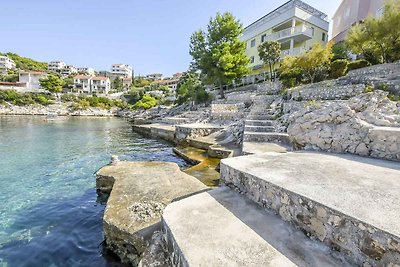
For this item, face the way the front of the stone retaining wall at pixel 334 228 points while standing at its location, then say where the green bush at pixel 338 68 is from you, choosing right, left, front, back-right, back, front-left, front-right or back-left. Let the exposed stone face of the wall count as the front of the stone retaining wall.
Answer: back-right

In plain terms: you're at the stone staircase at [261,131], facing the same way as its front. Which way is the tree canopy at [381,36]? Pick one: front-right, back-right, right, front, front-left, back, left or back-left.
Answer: back-left

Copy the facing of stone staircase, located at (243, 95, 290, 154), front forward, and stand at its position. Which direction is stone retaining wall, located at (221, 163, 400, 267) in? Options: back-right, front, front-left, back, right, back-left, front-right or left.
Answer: front

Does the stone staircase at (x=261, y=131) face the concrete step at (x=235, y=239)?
yes

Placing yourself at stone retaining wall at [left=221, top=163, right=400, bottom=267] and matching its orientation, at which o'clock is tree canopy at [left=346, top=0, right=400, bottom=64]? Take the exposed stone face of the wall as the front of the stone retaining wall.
The tree canopy is roughly at 5 o'clock from the stone retaining wall.

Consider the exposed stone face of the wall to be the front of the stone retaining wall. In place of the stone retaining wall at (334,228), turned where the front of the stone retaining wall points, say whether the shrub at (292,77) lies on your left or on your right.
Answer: on your right

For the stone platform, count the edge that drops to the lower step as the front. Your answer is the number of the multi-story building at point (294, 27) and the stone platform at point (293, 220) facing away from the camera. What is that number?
0

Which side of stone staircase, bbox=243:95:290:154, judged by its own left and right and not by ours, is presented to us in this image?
front

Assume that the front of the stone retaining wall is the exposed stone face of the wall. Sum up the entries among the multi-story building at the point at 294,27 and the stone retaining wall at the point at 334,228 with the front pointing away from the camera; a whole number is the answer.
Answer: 0

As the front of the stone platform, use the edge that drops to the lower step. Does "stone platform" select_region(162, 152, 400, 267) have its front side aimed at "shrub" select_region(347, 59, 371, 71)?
no

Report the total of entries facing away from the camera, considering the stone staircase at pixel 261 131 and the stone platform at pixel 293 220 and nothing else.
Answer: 0

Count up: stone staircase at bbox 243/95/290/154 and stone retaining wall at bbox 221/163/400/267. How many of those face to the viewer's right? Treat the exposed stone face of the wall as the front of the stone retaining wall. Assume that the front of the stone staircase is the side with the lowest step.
0

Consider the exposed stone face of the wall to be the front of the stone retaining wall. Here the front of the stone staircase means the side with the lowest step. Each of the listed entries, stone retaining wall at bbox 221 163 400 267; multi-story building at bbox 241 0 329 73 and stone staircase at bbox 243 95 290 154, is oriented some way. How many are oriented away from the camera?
0

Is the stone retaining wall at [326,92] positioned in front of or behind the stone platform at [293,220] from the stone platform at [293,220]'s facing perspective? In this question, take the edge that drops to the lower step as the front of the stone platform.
behind

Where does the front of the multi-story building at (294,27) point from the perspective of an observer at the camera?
facing the viewer and to the left of the viewer

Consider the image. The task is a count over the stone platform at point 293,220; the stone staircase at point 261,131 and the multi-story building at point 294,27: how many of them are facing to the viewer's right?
0

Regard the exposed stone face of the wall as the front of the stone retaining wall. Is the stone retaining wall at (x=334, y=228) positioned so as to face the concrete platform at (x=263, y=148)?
no
